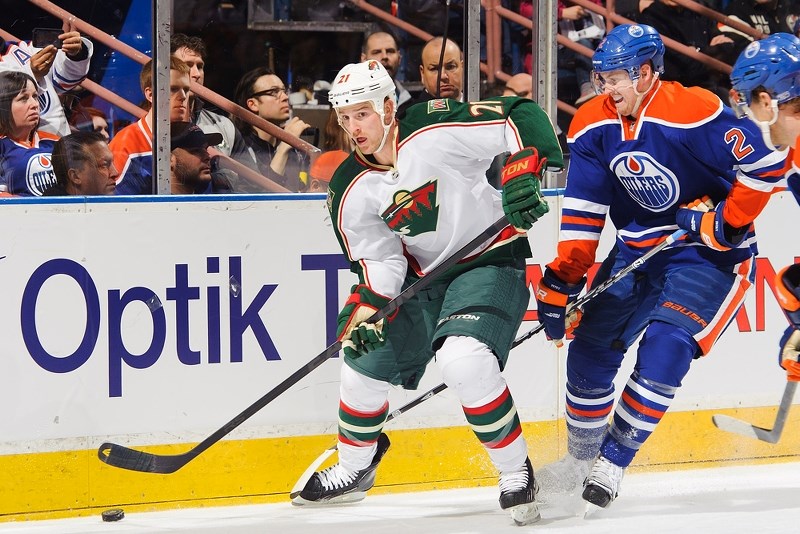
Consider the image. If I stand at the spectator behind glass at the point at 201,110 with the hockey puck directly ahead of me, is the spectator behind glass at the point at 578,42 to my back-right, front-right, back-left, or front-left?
back-left

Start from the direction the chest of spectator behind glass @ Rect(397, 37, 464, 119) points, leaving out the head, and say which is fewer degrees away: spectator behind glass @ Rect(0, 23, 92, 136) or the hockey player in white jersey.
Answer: the hockey player in white jersey

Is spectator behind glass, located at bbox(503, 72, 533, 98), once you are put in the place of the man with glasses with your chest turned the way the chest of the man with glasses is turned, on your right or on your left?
on your left

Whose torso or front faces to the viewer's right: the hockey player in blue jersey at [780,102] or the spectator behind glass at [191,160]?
the spectator behind glass

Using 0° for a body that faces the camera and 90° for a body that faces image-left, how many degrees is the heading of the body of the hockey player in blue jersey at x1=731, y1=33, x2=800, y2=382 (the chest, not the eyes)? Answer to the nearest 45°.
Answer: approximately 90°

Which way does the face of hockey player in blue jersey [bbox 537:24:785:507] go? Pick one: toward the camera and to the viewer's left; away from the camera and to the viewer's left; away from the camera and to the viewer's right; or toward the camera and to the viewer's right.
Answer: toward the camera and to the viewer's left

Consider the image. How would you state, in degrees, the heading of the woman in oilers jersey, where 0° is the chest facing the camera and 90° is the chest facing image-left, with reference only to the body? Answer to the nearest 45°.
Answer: approximately 315°

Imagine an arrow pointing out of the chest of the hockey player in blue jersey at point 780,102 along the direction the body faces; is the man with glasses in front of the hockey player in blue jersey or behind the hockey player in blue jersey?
in front

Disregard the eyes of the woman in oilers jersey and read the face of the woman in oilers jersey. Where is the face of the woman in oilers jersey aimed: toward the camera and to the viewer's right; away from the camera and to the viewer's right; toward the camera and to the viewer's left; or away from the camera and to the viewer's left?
toward the camera and to the viewer's right
